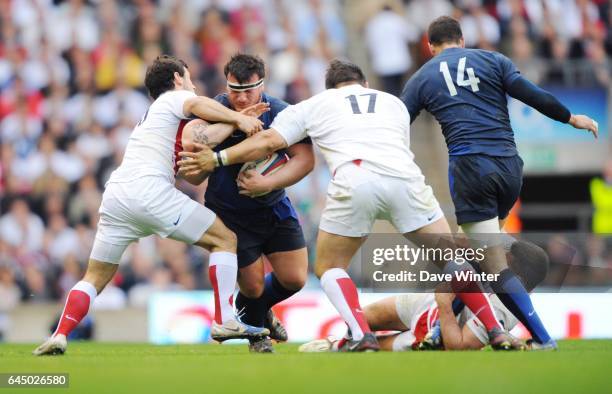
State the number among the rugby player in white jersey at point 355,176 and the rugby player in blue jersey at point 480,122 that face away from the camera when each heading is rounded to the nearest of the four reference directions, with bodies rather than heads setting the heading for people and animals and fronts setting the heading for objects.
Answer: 2

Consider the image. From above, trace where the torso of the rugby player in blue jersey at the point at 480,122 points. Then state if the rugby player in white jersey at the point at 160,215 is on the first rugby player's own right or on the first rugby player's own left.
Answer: on the first rugby player's own left

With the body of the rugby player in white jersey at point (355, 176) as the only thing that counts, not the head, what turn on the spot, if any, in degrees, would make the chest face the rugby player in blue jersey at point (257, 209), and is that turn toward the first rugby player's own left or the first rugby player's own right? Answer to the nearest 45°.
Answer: approximately 45° to the first rugby player's own left

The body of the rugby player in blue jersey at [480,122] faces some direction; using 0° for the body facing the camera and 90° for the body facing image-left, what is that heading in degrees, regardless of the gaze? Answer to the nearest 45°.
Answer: approximately 180°

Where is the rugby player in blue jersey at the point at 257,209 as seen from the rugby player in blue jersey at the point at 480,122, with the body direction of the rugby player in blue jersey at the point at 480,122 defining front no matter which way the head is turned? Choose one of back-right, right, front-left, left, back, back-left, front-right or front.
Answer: left

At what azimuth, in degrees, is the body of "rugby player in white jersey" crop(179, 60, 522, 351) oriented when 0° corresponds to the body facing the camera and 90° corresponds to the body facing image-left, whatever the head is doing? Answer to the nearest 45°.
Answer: approximately 180°
